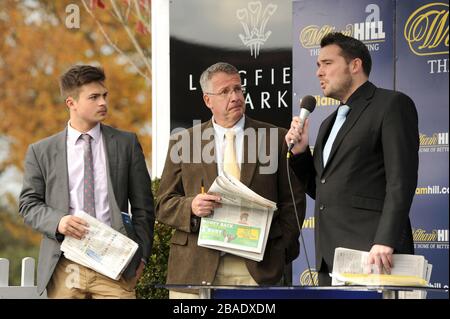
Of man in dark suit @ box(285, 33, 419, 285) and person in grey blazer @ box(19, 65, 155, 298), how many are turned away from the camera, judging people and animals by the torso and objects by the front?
0

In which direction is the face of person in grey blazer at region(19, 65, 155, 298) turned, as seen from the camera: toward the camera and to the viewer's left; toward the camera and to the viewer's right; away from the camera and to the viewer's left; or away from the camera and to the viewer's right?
toward the camera and to the viewer's right

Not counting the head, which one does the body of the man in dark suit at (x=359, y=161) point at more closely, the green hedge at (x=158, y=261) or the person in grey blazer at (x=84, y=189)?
the person in grey blazer

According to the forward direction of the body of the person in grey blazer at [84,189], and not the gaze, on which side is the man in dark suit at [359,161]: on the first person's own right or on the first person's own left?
on the first person's own left

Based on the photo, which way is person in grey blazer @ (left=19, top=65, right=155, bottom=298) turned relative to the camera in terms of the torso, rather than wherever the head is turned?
toward the camera

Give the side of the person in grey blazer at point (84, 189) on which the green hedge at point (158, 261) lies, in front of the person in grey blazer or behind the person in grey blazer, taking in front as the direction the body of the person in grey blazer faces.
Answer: behind

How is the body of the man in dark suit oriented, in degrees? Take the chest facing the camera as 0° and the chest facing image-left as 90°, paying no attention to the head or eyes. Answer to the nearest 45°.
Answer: approximately 45°

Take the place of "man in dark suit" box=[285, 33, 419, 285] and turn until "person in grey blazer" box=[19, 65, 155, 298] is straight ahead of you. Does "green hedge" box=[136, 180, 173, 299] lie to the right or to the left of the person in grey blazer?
right

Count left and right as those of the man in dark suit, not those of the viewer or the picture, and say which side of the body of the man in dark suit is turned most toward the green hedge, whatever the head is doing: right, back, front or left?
right

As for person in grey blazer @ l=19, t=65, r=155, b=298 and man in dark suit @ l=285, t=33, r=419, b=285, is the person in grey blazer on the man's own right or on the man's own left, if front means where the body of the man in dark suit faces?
on the man's own right

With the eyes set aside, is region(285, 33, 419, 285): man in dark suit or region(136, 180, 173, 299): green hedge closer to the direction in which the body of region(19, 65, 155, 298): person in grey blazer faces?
the man in dark suit
